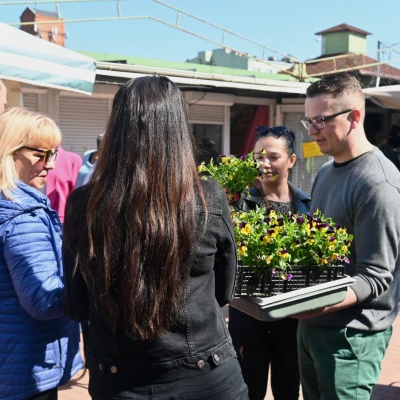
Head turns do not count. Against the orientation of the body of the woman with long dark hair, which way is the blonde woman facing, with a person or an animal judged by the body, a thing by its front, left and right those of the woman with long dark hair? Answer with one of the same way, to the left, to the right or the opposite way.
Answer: to the right

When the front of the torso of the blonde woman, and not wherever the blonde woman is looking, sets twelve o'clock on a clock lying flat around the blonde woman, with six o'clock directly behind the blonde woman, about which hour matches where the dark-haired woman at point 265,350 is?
The dark-haired woman is roughly at 11 o'clock from the blonde woman.

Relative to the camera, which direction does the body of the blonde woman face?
to the viewer's right

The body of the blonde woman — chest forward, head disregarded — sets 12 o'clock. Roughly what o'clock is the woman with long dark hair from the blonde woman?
The woman with long dark hair is roughly at 2 o'clock from the blonde woman.

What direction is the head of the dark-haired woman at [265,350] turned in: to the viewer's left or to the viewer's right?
to the viewer's left

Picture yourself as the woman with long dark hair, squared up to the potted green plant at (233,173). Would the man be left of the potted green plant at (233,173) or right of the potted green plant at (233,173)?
right

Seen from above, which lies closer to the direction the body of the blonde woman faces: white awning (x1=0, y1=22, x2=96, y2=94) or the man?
the man

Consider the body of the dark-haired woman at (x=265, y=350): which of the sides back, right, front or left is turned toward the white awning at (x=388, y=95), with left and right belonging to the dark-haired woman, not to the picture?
back

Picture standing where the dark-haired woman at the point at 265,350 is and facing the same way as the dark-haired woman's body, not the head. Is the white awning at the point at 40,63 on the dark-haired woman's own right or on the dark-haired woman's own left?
on the dark-haired woman's own right

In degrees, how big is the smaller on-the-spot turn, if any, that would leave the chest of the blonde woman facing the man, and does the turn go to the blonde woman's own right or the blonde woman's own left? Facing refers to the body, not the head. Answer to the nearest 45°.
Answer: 0° — they already face them

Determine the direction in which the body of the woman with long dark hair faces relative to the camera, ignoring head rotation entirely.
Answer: away from the camera
